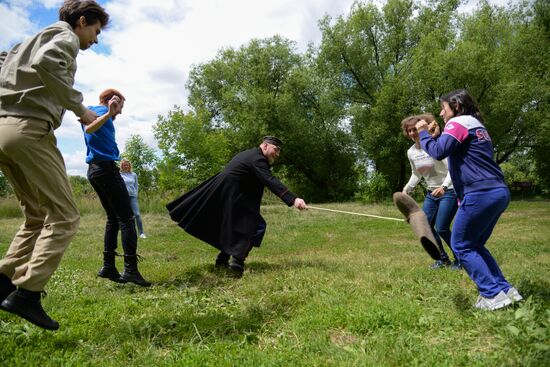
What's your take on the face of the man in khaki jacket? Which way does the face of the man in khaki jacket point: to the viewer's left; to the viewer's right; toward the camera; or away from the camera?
to the viewer's right

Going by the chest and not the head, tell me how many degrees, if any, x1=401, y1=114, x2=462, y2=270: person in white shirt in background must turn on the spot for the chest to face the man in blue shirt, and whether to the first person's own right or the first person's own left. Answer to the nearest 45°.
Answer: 0° — they already face them

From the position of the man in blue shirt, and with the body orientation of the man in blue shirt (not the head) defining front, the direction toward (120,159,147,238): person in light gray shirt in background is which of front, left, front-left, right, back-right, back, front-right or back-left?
left

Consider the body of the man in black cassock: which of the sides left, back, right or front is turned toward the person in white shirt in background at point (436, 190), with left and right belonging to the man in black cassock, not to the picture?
front

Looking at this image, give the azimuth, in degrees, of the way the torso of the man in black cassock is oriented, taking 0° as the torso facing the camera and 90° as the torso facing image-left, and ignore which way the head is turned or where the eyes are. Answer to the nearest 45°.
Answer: approximately 270°

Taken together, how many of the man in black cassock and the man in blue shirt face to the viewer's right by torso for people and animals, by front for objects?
2

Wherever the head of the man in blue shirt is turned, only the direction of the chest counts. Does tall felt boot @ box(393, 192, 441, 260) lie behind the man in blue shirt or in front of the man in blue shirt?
in front

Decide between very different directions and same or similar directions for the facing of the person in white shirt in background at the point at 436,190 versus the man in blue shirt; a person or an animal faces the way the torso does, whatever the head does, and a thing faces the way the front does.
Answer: very different directions

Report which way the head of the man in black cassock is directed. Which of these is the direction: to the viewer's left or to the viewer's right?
to the viewer's right

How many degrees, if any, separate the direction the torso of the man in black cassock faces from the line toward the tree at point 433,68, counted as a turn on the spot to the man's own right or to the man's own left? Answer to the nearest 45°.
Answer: approximately 45° to the man's own left

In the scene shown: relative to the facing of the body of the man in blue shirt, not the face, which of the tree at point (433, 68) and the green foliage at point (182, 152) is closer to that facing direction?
the tree

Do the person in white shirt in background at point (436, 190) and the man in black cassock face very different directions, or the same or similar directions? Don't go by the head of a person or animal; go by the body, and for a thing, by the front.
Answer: very different directions

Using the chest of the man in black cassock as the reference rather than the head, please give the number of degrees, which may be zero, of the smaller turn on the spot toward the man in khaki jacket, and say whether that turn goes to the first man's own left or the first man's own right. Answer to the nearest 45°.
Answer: approximately 135° to the first man's own right

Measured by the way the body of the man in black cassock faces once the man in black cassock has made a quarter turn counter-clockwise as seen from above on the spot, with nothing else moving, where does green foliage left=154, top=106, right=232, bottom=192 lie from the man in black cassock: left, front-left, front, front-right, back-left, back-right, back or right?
front

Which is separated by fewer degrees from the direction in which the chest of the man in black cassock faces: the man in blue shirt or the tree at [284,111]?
the tree

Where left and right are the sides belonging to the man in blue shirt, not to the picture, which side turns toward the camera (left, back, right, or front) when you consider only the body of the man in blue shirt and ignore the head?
right

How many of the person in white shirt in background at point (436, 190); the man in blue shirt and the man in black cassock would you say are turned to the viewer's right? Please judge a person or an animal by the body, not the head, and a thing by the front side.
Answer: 2
